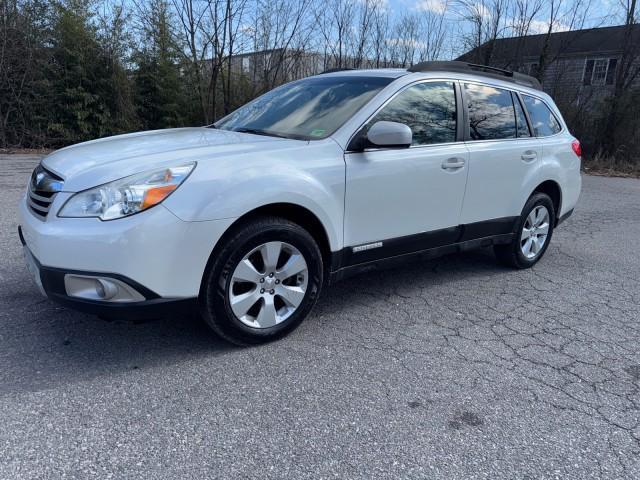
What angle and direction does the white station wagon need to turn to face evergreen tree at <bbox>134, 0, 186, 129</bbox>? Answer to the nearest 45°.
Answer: approximately 135° to its right

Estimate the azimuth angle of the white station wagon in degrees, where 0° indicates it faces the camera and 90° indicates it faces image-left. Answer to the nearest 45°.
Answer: approximately 45°
